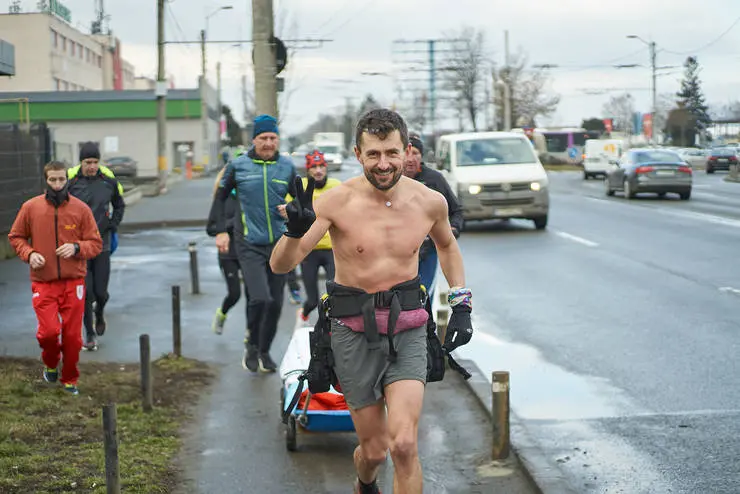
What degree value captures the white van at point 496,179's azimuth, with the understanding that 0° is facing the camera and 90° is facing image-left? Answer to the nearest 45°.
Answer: approximately 0°

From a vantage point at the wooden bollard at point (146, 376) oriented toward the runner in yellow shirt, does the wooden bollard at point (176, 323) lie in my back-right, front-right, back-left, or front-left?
front-left

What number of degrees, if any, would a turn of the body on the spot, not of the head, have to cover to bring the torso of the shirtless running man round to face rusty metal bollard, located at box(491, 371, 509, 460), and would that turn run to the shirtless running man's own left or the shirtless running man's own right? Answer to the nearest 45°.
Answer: approximately 135° to the shirtless running man's own left

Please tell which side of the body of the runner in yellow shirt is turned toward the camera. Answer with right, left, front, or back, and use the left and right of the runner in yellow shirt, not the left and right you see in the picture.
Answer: front

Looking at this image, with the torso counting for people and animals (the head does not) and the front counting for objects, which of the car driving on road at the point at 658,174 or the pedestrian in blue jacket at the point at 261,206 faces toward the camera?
the pedestrian in blue jacket

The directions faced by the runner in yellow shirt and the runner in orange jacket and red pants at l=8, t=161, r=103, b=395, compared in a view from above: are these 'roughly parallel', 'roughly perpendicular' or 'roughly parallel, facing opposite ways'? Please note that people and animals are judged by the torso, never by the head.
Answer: roughly parallel

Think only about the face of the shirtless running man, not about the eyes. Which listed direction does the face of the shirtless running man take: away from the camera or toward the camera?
toward the camera

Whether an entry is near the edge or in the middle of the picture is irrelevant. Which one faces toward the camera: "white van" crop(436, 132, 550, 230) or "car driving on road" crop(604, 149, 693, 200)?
the white van

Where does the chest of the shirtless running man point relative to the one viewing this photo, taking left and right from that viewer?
facing the viewer

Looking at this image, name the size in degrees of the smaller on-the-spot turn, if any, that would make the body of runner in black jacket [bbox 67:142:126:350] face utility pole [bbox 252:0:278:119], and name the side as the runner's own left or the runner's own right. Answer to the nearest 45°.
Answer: approximately 135° to the runner's own left

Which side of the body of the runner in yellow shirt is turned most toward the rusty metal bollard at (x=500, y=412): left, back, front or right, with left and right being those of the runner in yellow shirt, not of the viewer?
front

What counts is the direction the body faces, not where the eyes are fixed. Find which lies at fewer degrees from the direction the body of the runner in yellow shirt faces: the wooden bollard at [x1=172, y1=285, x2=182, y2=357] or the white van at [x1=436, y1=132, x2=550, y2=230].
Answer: the wooden bollard

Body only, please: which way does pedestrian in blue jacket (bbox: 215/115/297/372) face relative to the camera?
toward the camera
